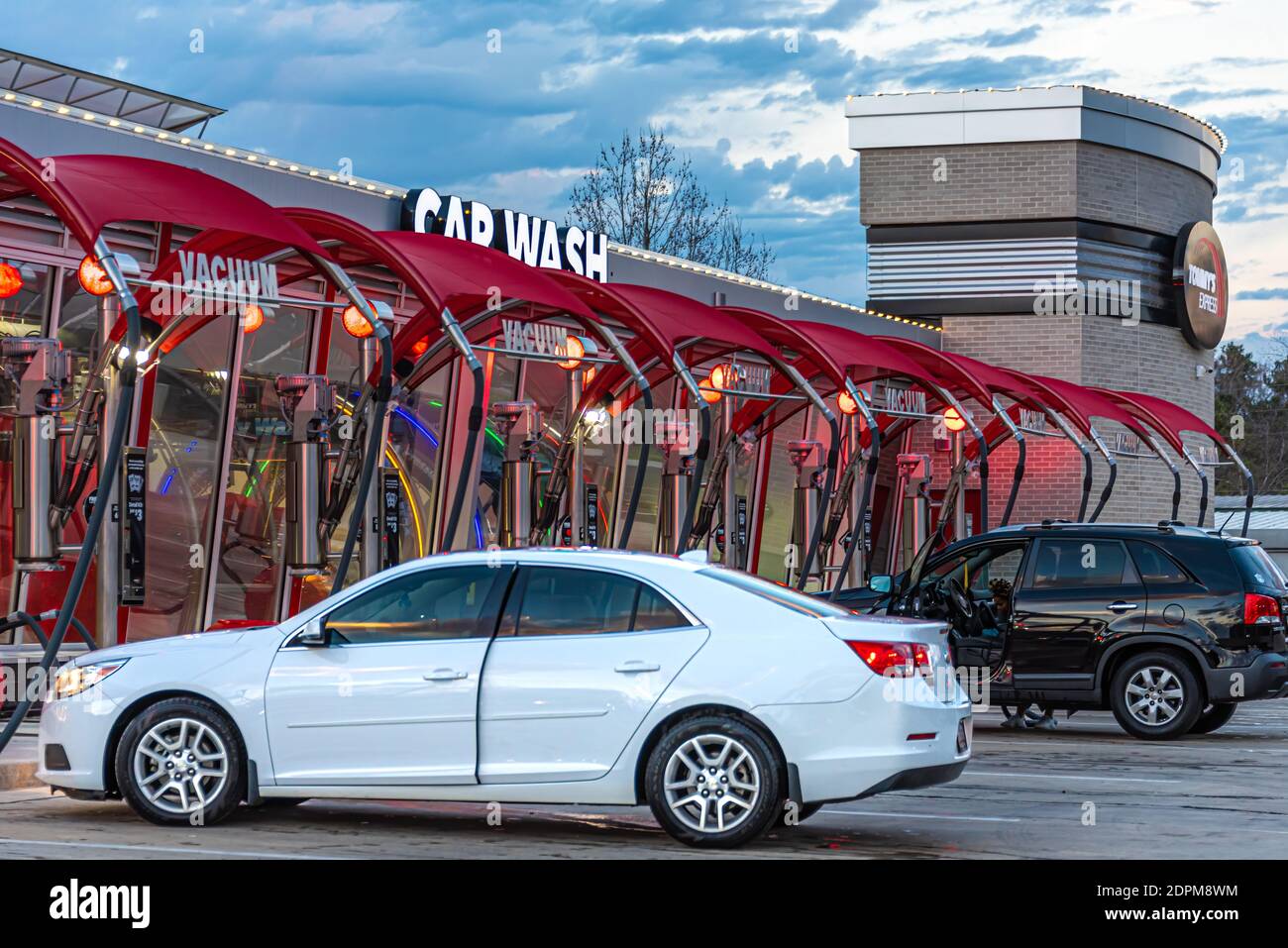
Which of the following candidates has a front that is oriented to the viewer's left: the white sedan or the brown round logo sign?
the white sedan

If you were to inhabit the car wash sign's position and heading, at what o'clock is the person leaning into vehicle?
The person leaning into vehicle is roughly at 12 o'clock from the car wash sign.

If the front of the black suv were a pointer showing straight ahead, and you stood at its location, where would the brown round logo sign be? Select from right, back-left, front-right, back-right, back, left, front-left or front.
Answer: right

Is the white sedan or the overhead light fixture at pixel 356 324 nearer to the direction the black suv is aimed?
the overhead light fixture

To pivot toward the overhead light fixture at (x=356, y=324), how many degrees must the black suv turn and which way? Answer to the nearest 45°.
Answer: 0° — it already faces it

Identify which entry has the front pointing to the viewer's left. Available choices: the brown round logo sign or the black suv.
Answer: the black suv

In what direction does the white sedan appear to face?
to the viewer's left

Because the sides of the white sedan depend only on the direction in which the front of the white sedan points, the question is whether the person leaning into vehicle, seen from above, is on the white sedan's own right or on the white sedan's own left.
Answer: on the white sedan's own right

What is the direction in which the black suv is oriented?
to the viewer's left

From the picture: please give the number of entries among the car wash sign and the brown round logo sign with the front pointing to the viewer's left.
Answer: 0

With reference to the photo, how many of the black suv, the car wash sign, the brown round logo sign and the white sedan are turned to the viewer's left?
2

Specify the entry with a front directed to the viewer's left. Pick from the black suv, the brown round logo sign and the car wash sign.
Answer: the black suv

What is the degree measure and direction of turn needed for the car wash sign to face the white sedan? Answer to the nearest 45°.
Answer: approximately 45° to its right

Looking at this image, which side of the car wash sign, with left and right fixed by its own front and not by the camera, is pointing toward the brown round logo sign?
left

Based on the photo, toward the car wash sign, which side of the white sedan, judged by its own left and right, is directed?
right
